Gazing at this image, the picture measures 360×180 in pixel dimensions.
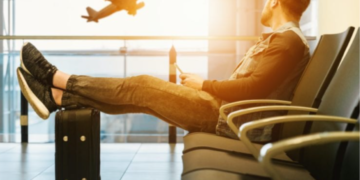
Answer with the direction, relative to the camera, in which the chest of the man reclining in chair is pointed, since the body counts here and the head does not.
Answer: to the viewer's left

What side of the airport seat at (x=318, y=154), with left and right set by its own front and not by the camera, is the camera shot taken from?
left

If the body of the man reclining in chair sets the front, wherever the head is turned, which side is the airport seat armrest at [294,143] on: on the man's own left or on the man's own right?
on the man's own left
